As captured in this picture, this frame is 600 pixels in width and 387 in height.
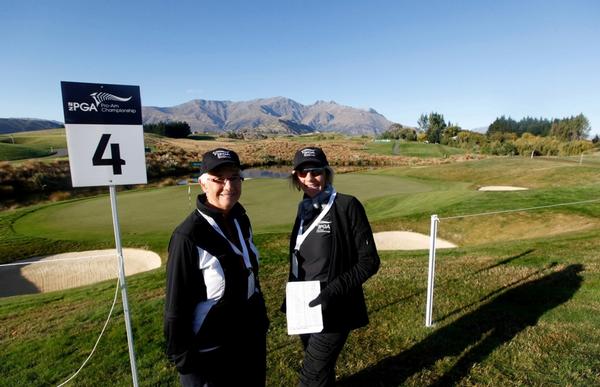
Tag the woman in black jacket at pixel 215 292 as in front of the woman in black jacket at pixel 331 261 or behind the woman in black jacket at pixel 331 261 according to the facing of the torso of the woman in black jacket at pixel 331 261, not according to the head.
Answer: in front

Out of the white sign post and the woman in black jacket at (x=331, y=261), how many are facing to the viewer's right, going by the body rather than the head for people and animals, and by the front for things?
0

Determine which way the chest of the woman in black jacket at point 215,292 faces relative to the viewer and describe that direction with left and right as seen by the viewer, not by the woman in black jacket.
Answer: facing the viewer and to the right of the viewer

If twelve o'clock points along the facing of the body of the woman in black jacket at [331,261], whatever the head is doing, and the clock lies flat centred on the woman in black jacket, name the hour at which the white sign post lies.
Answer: The white sign post is roughly at 2 o'clock from the woman in black jacket.

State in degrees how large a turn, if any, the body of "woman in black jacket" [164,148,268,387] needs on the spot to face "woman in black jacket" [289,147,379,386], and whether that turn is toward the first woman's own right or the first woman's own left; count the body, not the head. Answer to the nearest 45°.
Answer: approximately 45° to the first woman's own left

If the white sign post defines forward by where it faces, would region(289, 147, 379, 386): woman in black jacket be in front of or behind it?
in front

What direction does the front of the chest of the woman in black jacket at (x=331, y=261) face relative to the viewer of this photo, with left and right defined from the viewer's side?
facing the viewer and to the left of the viewer

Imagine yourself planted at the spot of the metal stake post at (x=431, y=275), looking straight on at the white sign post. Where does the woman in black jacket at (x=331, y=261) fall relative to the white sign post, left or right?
left

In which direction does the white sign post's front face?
toward the camera

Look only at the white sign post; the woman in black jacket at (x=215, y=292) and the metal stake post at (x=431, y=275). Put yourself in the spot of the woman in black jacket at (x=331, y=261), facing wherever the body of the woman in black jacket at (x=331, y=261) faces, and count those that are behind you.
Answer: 1

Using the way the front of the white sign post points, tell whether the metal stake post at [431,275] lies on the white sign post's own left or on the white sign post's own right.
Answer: on the white sign post's own left

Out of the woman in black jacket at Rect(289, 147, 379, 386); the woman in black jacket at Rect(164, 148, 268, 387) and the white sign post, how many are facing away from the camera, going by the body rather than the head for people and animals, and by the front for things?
0
